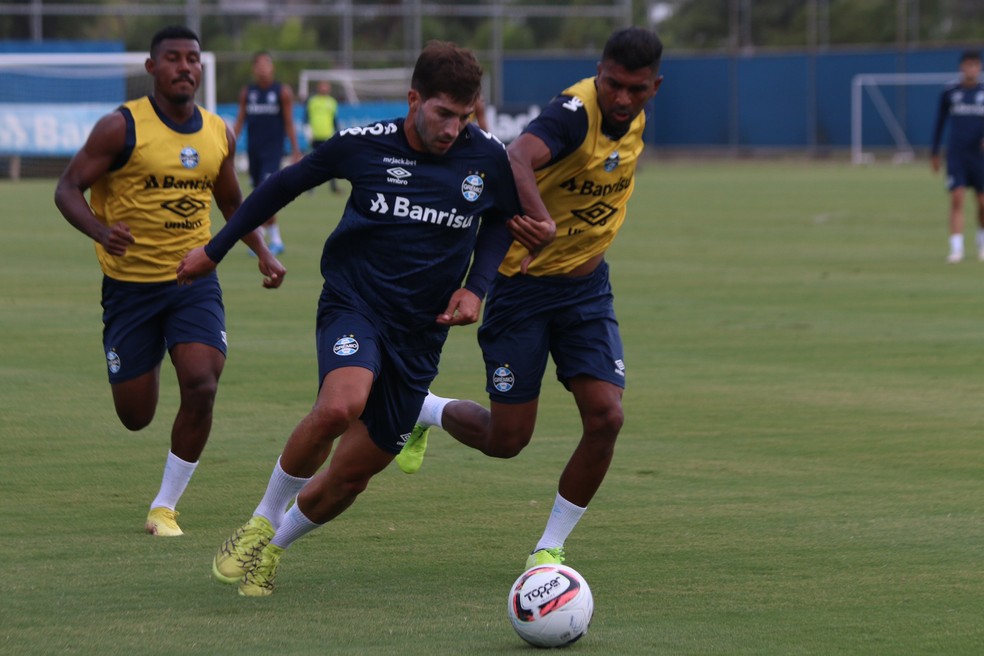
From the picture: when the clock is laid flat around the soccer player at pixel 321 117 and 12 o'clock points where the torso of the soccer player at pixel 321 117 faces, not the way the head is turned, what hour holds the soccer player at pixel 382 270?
the soccer player at pixel 382 270 is roughly at 12 o'clock from the soccer player at pixel 321 117.

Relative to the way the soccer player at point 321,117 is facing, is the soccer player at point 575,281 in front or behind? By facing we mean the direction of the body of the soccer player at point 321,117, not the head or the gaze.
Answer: in front

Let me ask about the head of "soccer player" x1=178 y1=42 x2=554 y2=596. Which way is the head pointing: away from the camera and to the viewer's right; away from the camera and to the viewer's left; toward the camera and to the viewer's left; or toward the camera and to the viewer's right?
toward the camera and to the viewer's right

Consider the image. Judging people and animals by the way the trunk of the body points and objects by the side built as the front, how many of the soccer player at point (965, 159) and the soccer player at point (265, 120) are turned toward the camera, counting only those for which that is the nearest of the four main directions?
2

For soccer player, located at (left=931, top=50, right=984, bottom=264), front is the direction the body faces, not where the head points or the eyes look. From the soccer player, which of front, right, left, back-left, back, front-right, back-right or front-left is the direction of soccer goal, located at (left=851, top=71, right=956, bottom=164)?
back

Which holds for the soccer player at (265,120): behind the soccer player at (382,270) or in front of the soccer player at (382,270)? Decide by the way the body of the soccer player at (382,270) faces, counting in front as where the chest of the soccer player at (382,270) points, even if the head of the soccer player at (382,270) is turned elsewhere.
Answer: behind

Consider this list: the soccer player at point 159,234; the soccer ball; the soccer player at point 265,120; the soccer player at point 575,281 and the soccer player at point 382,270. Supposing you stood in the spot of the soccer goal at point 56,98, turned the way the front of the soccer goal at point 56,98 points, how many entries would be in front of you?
5

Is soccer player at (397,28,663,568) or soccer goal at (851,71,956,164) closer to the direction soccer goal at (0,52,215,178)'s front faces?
the soccer player

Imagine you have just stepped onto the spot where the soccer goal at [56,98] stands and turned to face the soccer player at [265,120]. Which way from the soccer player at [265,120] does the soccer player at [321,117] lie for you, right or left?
left

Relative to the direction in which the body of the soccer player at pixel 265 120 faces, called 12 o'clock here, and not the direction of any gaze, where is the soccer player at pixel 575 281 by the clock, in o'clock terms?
the soccer player at pixel 575 281 is roughly at 12 o'clock from the soccer player at pixel 265 120.

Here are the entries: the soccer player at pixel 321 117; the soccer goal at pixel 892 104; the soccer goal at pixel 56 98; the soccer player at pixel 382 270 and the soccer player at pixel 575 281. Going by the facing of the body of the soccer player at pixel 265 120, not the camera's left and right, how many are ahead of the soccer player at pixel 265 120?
2
